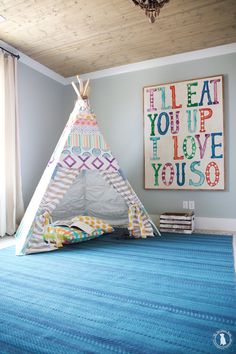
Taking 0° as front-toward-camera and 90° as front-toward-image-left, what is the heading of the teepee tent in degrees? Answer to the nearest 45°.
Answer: approximately 315°
